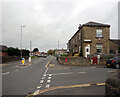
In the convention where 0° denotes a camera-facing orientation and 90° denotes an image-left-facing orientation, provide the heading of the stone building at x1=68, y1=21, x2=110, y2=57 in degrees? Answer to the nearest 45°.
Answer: approximately 0°
